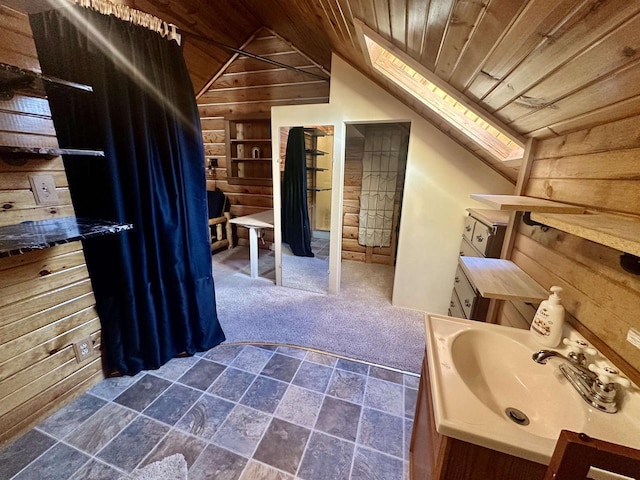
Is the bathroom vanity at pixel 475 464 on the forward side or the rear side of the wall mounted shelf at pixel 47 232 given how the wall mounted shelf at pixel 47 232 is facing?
on the forward side

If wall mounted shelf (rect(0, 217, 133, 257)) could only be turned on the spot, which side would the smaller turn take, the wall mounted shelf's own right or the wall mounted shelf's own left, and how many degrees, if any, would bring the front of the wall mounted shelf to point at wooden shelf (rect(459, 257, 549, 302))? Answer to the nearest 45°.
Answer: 0° — it already faces it

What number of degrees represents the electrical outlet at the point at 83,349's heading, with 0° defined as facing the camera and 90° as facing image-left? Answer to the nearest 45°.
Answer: approximately 315°

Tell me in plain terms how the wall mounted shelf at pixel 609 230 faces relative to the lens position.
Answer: facing the viewer and to the left of the viewer

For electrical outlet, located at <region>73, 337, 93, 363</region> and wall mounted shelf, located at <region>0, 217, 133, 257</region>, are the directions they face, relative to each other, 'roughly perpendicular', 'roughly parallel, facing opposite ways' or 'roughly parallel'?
roughly parallel

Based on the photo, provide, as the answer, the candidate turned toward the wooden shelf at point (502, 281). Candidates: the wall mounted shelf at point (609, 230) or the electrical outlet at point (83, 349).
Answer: the electrical outlet

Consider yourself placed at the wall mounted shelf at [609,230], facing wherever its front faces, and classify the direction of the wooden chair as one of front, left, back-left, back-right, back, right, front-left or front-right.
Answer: front-right

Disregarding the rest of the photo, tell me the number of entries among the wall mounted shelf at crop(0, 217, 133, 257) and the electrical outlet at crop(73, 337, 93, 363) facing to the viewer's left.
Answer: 0

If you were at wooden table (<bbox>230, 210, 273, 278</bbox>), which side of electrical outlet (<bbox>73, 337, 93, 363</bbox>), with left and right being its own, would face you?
left

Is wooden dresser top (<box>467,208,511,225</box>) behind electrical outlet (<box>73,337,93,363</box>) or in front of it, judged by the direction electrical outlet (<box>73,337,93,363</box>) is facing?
in front

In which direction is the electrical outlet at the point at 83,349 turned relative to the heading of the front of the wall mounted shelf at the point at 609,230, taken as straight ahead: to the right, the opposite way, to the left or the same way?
the opposite way

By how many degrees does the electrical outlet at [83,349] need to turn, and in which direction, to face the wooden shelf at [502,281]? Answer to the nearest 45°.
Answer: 0° — it already faces it

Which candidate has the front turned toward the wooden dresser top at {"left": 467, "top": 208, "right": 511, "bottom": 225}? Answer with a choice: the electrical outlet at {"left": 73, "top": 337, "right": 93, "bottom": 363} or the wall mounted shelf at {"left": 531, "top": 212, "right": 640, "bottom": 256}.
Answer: the electrical outlet

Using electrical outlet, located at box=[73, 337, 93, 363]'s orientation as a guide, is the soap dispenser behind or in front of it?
in front

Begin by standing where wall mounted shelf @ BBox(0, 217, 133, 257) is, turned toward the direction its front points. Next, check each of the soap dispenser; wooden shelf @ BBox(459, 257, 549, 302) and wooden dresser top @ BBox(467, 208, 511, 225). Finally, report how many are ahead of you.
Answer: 3
